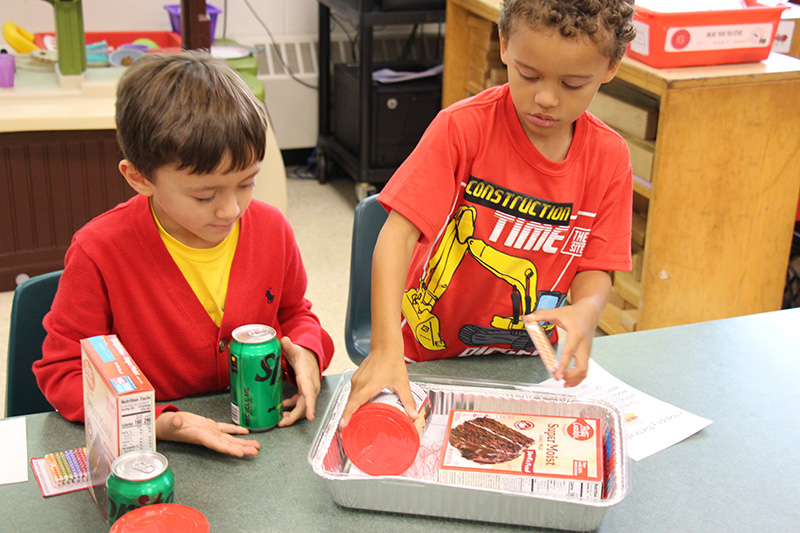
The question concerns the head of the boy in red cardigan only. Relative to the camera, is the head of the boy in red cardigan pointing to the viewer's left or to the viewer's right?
to the viewer's right

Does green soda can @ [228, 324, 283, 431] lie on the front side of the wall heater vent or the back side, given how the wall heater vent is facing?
on the front side

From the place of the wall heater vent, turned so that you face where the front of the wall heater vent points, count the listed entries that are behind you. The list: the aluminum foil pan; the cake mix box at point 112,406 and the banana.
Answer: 0

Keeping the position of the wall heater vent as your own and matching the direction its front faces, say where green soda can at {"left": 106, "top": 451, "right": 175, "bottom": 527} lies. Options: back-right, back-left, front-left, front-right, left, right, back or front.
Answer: front

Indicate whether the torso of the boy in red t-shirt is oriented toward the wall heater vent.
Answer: no

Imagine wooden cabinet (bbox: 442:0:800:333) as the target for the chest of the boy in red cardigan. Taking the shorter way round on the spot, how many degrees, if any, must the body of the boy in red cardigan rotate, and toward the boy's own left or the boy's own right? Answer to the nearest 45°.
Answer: approximately 90° to the boy's own left

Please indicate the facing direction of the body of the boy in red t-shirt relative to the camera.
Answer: toward the camera

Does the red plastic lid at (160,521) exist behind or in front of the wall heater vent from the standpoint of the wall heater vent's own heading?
in front

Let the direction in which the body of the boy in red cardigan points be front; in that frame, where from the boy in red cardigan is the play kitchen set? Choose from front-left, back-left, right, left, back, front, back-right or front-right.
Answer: back-left

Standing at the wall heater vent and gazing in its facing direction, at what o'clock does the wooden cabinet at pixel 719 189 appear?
The wooden cabinet is roughly at 11 o'clock from the wall heater vent.

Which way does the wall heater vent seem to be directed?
toward the camera

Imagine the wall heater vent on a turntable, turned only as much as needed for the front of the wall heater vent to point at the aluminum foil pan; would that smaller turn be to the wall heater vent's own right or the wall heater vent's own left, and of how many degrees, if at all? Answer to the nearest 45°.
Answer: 0° — it already faces it

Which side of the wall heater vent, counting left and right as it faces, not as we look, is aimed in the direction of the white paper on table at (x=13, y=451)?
front
